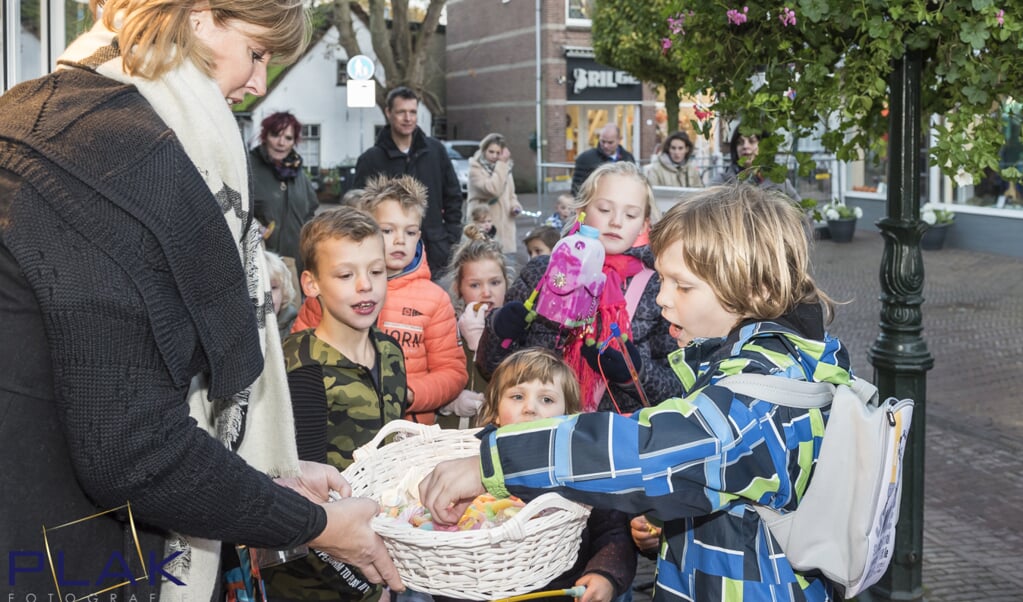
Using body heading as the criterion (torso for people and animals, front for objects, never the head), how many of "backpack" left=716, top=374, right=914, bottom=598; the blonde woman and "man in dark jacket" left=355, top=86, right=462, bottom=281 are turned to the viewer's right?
2

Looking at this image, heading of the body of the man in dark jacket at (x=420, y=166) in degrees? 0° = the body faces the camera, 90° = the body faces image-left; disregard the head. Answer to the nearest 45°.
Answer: approximately 0°

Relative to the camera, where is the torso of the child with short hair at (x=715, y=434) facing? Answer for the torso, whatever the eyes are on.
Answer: to the viewer's left

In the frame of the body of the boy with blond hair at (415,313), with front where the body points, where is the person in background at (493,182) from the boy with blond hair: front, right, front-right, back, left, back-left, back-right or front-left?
back

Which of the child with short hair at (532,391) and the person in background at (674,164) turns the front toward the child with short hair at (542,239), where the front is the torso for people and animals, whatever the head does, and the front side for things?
the person in background

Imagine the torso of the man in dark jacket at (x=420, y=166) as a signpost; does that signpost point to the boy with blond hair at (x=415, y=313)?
yes

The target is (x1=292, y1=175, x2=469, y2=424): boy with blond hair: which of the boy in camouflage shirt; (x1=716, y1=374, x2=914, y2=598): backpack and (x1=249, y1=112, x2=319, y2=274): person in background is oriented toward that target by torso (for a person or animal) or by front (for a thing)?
the person in background

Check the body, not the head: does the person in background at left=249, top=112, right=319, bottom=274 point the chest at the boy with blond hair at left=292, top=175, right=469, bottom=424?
yes

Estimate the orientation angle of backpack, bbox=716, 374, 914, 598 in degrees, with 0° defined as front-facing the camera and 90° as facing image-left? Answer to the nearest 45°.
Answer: approximately 270°

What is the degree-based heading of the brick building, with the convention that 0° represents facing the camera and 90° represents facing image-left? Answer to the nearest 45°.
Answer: approximately 315°
